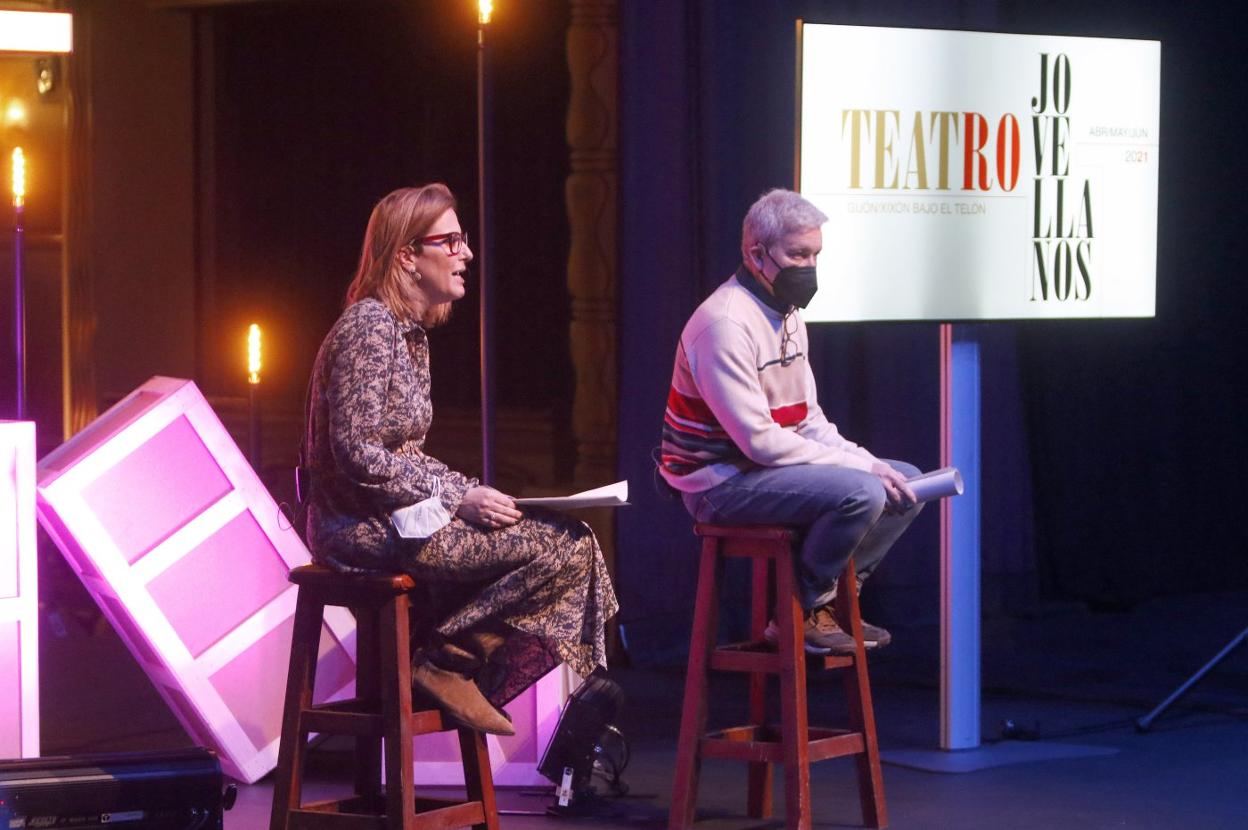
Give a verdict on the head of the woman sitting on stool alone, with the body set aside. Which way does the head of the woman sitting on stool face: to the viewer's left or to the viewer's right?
to the viewer's right

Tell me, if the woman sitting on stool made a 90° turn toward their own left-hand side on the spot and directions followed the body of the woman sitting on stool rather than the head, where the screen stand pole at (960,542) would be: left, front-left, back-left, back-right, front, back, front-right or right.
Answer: front-right

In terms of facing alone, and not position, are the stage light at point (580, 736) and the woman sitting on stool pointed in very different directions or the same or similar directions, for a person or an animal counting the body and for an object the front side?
very different directions

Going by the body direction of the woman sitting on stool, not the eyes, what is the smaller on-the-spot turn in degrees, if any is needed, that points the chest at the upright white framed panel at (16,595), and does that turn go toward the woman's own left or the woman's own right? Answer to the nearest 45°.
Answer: approximately 135° to the woman's own left

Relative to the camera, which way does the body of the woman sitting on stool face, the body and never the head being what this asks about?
to the viewer's right

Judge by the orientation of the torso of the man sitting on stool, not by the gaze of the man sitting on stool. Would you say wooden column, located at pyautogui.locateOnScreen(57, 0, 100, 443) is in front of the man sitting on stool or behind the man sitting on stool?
behind

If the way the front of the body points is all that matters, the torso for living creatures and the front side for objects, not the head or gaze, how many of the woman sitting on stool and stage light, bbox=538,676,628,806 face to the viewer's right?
1

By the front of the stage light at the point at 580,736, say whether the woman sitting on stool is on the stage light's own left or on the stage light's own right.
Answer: on the stage light's own left

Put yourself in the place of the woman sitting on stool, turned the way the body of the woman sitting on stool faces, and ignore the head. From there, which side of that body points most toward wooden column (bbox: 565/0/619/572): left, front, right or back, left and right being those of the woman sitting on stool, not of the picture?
left

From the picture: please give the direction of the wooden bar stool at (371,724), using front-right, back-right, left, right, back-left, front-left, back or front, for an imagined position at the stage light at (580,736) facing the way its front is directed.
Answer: front-left
